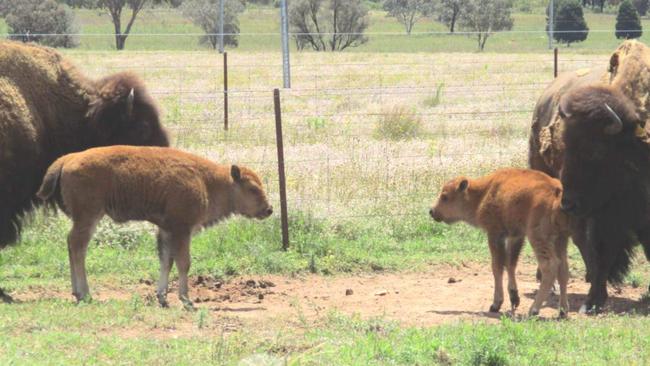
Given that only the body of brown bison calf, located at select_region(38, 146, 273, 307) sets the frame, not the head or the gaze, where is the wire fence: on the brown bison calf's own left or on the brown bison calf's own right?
on the brown bison calf's own left

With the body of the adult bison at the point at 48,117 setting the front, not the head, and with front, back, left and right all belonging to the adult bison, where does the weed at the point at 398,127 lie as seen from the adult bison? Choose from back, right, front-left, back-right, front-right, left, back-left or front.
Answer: front-left

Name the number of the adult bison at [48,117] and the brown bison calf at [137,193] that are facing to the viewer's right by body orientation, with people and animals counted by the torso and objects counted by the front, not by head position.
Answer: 2

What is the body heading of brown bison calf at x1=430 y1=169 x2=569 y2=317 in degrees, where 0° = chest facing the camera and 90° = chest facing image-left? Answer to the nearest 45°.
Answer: approximately 135°

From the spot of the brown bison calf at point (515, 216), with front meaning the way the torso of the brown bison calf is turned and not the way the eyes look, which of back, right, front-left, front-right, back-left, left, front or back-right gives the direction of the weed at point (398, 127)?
front-right

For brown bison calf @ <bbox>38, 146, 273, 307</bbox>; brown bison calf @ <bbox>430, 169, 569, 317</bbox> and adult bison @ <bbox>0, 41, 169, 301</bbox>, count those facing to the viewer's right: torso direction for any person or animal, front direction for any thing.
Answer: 2

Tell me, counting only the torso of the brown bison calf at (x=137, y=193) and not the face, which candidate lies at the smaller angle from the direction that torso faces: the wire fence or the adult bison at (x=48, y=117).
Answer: the wire fence

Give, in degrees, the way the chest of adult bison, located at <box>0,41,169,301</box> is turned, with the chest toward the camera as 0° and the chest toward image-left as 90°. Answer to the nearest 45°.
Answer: approximately 270°

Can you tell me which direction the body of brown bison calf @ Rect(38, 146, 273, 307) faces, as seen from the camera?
to the viewer's right

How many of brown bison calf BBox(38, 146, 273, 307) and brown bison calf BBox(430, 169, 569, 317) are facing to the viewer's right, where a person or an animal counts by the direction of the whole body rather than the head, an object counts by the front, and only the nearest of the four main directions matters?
1

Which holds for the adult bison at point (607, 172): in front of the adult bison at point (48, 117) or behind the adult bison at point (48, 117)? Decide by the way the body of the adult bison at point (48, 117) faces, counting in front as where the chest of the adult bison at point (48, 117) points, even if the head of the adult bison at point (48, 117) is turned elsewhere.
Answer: in front

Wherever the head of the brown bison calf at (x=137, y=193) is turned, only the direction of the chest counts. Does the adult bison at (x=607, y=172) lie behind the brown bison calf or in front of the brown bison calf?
in front

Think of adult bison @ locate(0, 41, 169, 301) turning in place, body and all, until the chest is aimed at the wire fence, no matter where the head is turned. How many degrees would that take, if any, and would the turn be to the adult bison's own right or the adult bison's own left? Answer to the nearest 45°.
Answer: approximately 45° to the adult bison's own left

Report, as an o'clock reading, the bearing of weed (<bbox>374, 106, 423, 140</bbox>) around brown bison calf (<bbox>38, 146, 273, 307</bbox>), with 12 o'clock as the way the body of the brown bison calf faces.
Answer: The weed is roughly at 10 o'clock from the brown bison calf.
